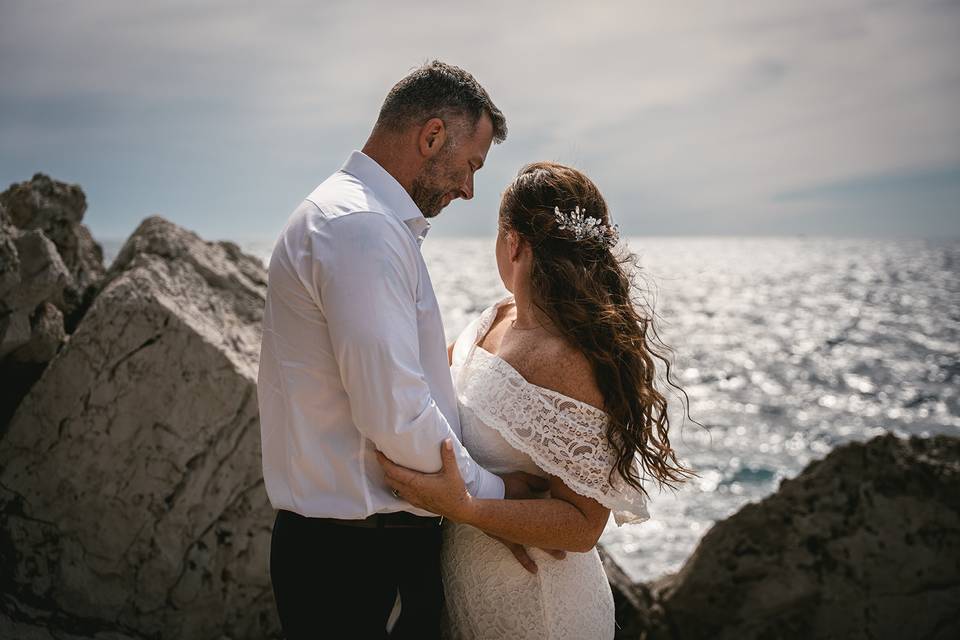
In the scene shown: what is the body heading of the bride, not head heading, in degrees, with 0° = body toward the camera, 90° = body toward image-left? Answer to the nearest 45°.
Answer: approximately 90°

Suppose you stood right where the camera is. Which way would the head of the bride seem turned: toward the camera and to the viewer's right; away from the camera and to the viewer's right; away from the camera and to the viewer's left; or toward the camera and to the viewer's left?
away from the camera and to the viewer's left

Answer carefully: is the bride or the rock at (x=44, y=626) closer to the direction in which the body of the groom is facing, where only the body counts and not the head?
the bride

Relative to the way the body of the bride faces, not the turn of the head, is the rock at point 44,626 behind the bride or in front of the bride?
in front

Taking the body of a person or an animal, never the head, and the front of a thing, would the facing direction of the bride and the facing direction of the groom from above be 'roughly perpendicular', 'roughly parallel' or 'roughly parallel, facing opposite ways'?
roughly parallel, facing opposite ways

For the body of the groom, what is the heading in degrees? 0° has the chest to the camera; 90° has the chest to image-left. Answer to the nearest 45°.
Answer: approximately 270°

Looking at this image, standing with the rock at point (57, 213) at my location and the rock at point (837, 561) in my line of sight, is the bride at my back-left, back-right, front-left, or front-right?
front-right

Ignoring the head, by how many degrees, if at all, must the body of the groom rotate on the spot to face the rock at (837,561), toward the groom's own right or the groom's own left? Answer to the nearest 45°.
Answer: approximately 45° to the groom's own left

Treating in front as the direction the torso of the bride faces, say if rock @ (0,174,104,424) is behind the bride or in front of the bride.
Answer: in front

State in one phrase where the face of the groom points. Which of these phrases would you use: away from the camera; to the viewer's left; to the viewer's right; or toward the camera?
to the viewer's right

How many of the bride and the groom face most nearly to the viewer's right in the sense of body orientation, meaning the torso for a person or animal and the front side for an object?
1
